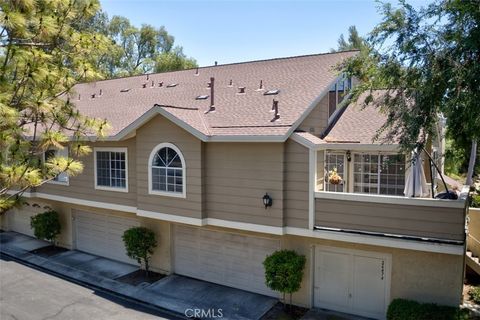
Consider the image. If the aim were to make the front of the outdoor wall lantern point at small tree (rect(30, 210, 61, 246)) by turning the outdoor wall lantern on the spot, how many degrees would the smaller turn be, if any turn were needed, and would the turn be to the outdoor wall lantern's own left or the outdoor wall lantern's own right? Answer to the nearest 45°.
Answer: approximately 90° to the outdoor wall lantern's own right

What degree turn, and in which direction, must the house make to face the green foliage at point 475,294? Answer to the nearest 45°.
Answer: approximately 135° to its left

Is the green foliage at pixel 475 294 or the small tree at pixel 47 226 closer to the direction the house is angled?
the small tree

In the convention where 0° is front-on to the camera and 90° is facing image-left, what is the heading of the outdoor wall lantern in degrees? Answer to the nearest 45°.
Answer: approximately 45°

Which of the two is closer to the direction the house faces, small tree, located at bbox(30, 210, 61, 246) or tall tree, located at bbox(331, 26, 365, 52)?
the small tree

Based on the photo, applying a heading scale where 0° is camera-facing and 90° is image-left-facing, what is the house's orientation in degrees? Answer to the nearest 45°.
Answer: approximately 45°

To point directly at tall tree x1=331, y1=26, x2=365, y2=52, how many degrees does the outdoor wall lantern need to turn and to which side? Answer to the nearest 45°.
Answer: approximately 135° to its right

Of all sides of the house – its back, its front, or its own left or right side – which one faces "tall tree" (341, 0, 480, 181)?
left

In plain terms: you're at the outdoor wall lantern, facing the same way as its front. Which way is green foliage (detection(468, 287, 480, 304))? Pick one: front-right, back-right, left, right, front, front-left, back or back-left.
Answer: back-left

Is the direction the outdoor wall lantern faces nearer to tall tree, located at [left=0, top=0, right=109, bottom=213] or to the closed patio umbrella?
the tall tree

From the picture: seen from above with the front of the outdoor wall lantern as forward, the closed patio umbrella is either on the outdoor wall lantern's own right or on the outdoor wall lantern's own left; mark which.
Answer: on the outdoor wall lantern's own left

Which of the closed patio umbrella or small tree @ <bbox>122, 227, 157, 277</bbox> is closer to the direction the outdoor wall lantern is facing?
the small tree
